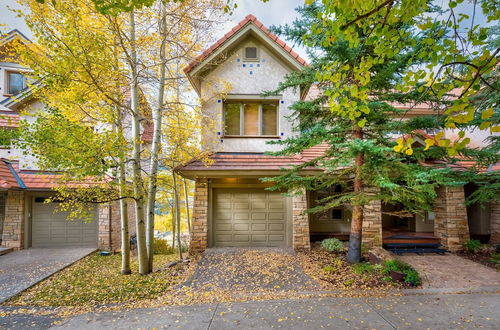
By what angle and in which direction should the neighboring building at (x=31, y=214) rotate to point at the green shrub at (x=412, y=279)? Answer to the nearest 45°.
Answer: approximately 45° to its left

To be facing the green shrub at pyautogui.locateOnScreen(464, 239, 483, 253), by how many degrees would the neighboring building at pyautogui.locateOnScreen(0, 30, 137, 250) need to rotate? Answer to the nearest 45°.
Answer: approximately 45° to its left

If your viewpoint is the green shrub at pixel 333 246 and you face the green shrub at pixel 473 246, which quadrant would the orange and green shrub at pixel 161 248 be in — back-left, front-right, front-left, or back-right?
back-left

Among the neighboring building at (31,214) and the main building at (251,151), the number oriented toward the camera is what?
2

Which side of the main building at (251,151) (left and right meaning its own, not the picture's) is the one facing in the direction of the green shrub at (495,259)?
left

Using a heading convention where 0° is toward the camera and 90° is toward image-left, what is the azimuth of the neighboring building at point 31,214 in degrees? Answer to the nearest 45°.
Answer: approximately 0°

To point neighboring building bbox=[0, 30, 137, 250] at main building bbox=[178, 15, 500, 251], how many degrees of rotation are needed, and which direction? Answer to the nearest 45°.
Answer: approximately 45° to its left
